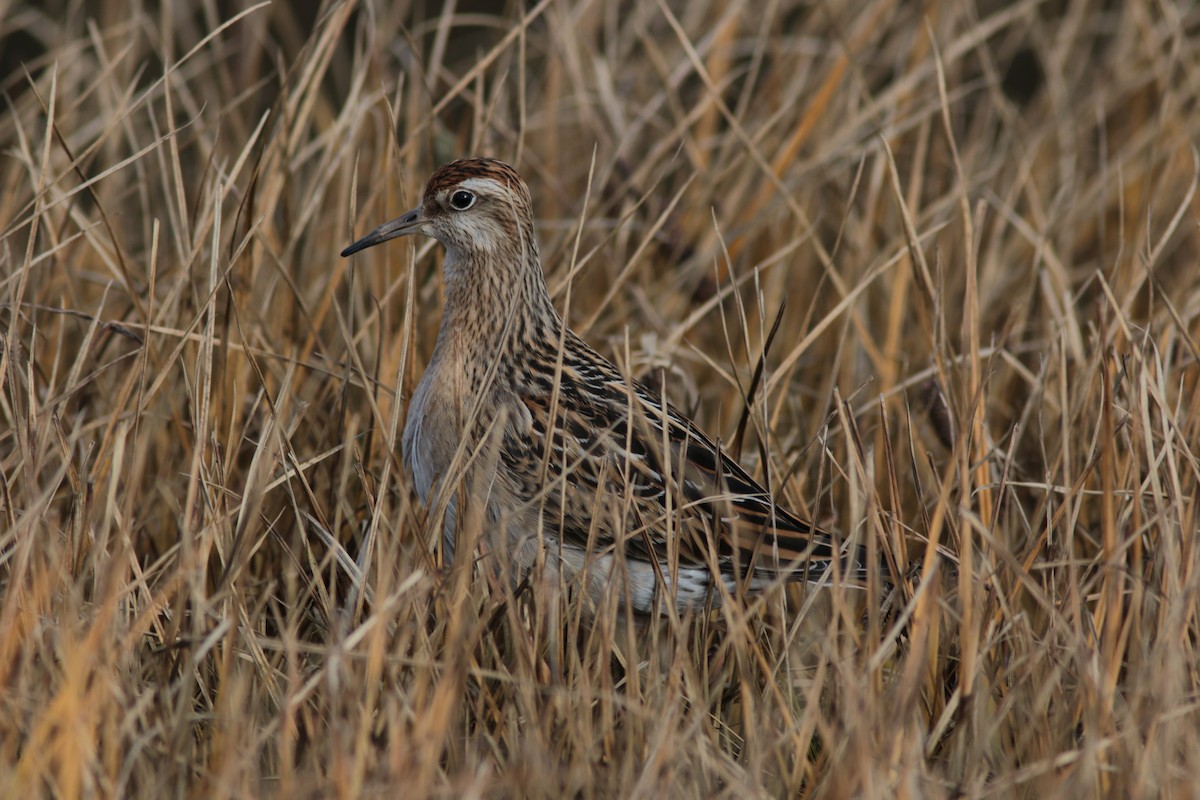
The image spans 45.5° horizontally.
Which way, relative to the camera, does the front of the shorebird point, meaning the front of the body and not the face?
to the viewer's left
